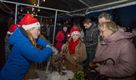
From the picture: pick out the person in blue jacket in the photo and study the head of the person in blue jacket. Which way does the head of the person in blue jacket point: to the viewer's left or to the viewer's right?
to the viewer's right

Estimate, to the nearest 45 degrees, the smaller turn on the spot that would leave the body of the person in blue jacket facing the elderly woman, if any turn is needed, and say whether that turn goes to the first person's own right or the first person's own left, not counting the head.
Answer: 0° — they already face them

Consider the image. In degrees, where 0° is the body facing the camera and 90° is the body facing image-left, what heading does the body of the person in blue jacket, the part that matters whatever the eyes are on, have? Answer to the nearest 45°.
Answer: approximately 270°

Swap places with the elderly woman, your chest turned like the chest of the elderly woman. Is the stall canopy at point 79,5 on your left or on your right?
on your right
